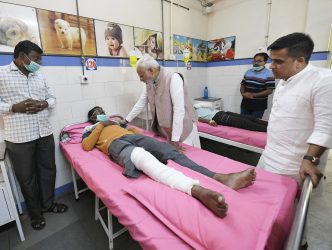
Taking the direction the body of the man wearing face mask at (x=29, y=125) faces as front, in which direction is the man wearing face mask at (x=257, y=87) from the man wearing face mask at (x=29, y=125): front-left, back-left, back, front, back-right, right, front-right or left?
front-left

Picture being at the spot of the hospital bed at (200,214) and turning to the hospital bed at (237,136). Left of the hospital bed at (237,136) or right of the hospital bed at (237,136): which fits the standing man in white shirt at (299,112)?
right

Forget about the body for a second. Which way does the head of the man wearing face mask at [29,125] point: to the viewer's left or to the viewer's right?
to the viewer's right

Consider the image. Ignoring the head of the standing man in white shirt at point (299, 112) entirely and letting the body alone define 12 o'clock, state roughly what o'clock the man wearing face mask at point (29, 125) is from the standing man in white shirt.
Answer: The man wearing face mask is roughly at 1 o'clock from the standing man in white shirt.

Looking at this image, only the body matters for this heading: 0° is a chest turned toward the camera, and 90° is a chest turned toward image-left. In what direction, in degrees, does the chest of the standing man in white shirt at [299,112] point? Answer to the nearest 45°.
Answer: approximately 45°

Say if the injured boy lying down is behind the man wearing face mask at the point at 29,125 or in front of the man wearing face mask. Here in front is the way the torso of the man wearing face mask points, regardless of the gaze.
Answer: in front

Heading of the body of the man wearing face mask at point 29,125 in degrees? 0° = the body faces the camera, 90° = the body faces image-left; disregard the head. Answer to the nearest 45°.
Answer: approximately 315°

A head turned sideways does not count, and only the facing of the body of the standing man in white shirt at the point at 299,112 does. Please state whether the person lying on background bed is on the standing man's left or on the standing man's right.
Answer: on the standing man's right

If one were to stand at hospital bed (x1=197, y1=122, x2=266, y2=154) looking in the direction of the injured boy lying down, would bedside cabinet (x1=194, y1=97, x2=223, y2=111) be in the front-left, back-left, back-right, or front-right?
back-right

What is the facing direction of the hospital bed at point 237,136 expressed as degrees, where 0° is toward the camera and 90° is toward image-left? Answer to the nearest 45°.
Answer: approximately 315°
